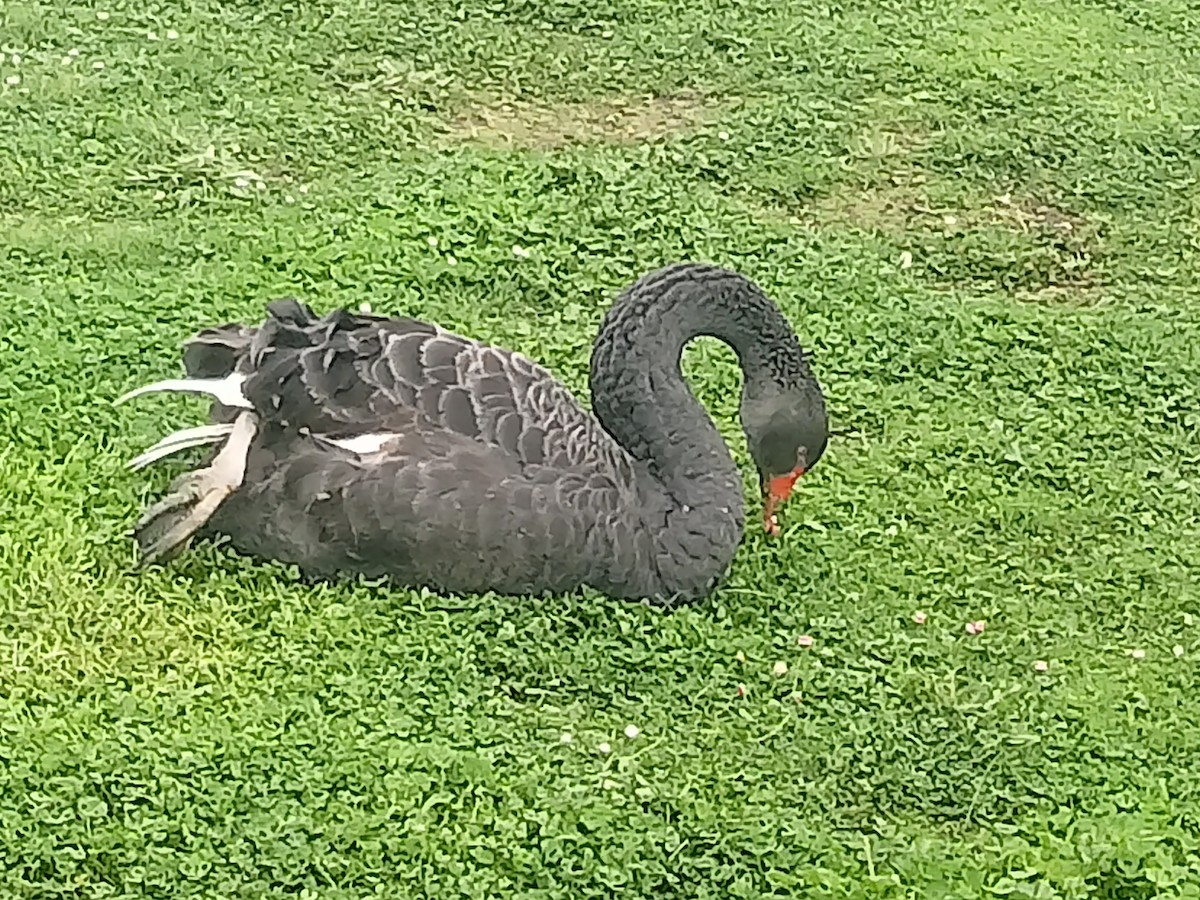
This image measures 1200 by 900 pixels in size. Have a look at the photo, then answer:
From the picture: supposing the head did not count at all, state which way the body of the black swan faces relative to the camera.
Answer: to the viewer's right
